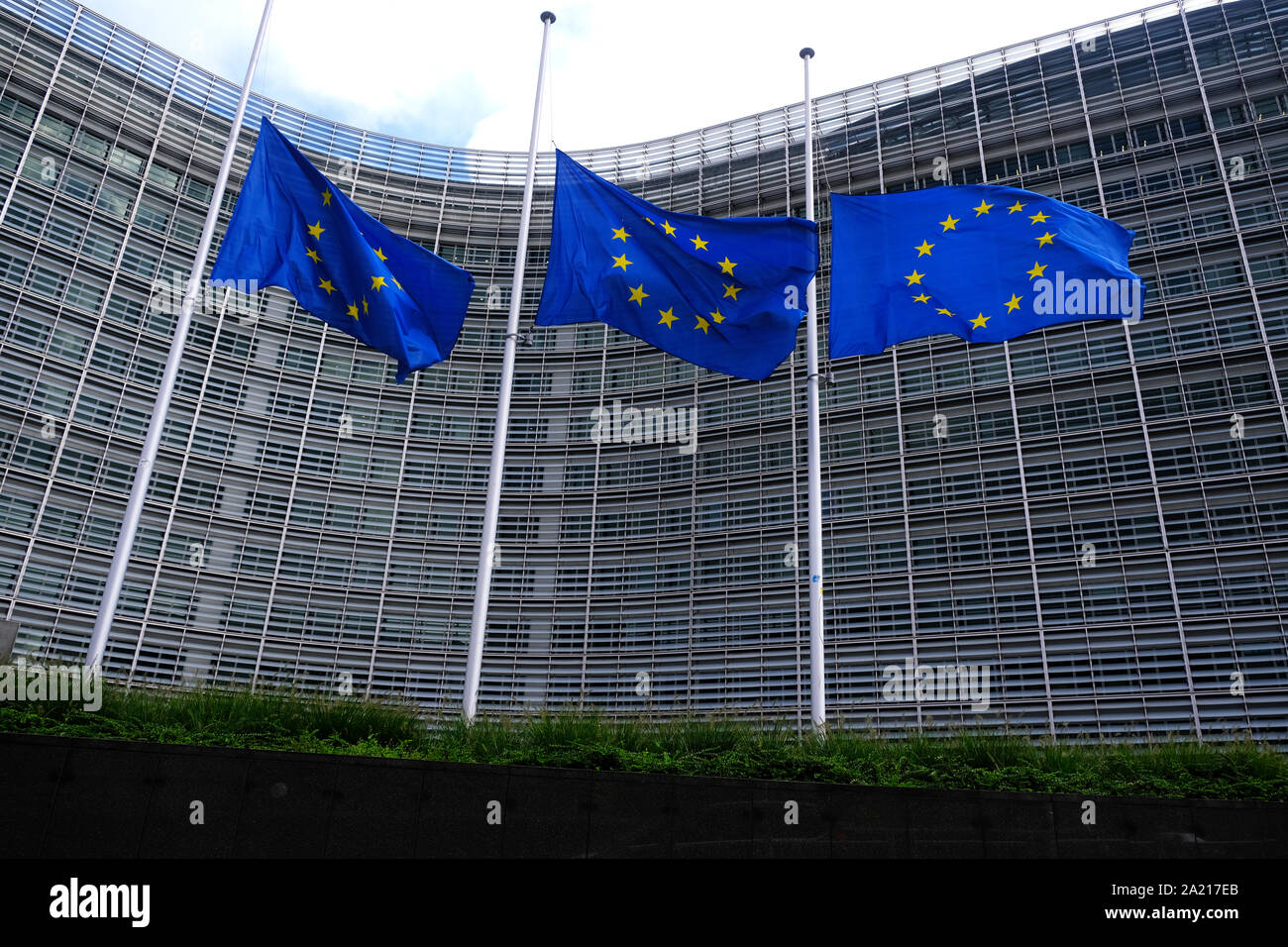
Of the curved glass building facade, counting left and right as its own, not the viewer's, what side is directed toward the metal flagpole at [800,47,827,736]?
front

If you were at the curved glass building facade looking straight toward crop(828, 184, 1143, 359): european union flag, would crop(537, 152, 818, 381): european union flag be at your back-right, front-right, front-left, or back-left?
front-right

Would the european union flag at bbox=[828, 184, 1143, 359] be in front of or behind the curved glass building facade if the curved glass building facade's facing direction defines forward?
in front

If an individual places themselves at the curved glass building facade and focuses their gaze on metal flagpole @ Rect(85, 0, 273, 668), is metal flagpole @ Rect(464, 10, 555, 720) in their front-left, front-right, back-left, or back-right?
front-left

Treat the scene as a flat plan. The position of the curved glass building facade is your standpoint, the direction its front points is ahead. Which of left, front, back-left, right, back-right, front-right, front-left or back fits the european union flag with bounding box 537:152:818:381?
front

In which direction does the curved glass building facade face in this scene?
toward the camera

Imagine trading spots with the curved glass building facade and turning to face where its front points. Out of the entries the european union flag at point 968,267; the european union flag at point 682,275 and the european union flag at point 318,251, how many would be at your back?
0

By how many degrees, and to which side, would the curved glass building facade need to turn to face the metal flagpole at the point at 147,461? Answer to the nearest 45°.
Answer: approximately 45° to its right
